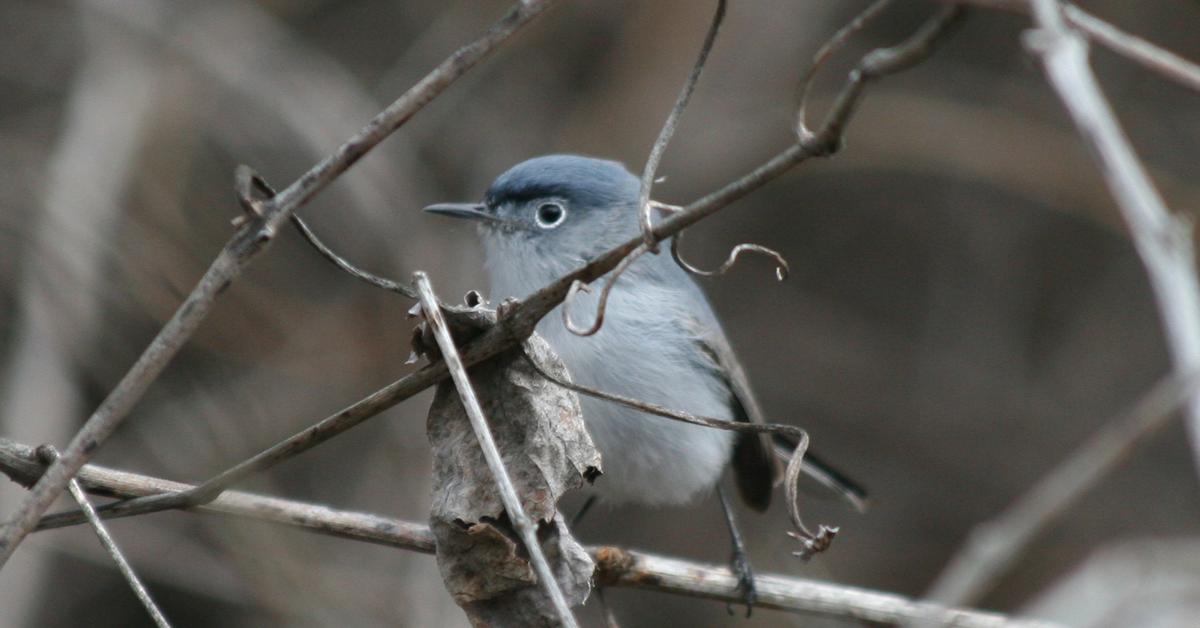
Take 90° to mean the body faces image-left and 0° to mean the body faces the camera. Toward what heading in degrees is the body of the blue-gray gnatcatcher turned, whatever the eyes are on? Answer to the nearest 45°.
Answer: approximately 45°

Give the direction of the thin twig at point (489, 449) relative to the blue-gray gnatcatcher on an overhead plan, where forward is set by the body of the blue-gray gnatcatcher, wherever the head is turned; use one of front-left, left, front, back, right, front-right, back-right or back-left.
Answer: front-left
